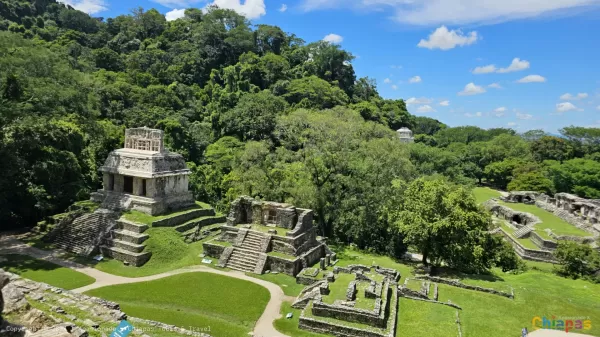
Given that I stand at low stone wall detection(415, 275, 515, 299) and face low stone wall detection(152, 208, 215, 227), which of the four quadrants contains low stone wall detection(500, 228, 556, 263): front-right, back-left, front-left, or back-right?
back-right

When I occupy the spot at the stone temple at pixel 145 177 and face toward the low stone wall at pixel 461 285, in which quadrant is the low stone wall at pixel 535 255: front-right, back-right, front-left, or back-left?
front-left

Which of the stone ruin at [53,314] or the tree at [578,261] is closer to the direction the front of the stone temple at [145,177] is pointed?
the stone ruin

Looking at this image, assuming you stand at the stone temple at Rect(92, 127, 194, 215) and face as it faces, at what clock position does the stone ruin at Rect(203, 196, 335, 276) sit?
The stone ruin is roughly at 9 o'clock from the stone temple.

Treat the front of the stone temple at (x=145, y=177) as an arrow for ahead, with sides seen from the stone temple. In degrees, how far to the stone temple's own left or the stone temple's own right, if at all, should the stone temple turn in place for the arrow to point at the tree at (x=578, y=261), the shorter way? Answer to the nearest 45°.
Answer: approximately 90° to the stone temple's own left

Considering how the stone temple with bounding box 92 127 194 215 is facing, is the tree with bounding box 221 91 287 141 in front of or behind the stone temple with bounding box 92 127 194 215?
behind

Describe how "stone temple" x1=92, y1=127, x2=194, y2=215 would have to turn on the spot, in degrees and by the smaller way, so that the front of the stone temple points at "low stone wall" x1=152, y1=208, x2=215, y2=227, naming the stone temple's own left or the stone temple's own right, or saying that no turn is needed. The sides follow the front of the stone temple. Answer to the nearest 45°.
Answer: approximately 90° to the stone temple's own left

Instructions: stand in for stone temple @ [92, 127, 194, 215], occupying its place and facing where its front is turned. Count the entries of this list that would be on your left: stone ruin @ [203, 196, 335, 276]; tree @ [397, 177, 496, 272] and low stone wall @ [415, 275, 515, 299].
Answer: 3

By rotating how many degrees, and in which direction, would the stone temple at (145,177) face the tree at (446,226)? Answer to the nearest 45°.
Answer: approximately 90° to its left

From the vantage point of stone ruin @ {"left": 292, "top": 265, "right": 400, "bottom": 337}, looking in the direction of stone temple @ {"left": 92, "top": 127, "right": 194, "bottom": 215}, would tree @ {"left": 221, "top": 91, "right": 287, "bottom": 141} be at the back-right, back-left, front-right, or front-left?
front-right

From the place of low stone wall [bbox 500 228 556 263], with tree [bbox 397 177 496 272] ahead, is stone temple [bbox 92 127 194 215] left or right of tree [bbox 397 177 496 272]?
right

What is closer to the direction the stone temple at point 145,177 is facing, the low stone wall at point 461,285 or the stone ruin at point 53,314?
the stone ruin
